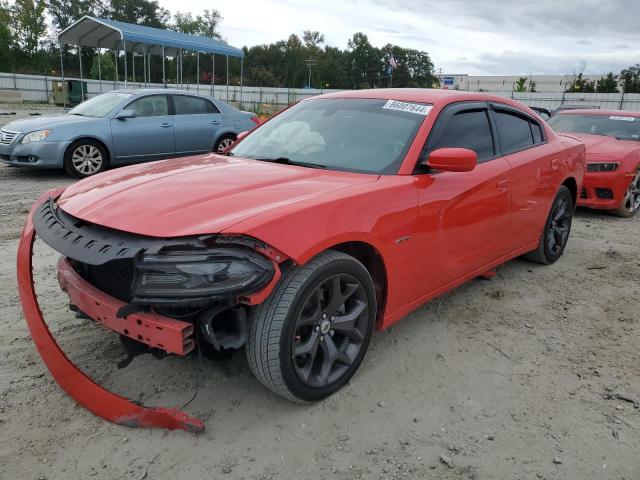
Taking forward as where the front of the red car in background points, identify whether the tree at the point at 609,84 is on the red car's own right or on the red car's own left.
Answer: on the red car's own right

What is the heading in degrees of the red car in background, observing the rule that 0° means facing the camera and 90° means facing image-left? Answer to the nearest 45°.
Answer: approximately 45°

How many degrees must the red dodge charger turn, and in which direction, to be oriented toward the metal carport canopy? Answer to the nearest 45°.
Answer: approximately 135° to its right

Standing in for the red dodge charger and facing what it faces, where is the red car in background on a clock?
The red car in background is roughly at 6 o'clock from the red dodge charger.

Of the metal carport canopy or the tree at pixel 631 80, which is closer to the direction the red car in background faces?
the metal carport canopy

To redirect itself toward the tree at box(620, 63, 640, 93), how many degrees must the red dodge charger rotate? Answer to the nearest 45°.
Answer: approximately 180°

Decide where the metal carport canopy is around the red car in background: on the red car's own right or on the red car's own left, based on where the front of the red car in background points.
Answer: on the red car's own right

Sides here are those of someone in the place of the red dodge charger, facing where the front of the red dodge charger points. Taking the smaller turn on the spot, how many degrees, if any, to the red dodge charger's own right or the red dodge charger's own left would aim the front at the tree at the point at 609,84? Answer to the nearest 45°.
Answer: approximately 180°

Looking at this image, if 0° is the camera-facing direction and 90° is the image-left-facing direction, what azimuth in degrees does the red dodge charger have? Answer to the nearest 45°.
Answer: approximately 45°

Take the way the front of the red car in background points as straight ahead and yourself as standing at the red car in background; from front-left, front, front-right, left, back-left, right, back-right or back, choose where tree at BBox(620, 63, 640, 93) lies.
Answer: back-right

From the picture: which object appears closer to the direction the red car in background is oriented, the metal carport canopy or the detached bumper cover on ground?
the detached bumper cover on ground
